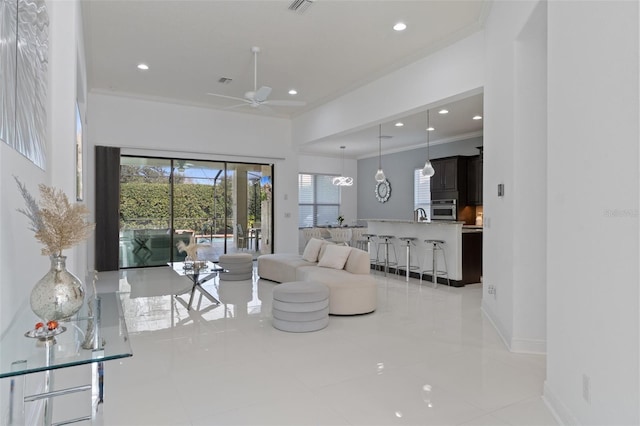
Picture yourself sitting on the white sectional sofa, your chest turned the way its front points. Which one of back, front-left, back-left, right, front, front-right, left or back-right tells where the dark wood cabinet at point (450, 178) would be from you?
back

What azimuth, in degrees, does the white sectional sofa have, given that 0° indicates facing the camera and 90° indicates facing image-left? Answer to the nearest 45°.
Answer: approximately 45°

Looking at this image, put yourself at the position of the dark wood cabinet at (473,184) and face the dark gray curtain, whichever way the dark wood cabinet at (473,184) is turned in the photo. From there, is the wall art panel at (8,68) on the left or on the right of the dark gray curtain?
left

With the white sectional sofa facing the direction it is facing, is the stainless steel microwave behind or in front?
behind

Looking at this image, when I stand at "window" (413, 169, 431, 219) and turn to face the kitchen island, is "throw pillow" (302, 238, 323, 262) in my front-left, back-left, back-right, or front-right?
front-right

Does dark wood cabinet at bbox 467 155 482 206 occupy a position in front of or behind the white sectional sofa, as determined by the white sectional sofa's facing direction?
behind

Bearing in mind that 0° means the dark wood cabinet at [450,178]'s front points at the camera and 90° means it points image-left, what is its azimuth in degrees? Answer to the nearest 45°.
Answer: approximately 45°

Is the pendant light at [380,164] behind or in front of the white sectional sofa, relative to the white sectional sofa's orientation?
behind

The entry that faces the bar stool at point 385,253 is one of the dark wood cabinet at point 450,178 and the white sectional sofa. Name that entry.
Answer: the dark wood cabinet

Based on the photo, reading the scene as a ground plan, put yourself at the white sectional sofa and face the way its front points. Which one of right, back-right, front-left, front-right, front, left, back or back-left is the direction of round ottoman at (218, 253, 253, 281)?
right

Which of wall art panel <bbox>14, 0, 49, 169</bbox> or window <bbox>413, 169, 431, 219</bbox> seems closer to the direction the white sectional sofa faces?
the wall art panel

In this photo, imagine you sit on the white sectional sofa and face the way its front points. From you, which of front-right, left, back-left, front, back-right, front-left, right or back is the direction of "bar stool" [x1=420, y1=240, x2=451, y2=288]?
back

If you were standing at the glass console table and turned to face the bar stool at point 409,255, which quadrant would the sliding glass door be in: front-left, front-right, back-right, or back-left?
front-left

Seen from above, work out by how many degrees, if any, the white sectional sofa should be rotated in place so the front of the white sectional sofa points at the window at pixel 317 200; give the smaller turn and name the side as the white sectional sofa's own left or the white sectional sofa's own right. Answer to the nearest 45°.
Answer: approximately 135° to the white sectional sofa's own right

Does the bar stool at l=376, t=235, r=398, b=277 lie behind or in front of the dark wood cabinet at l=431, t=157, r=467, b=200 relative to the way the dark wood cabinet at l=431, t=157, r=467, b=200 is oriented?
in front

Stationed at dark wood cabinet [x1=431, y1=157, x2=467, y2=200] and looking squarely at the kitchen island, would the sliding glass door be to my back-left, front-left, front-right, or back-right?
front-right
